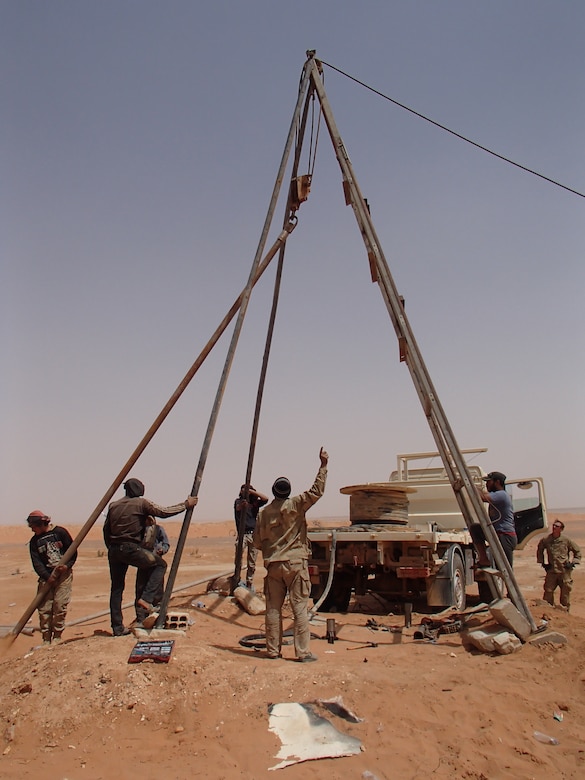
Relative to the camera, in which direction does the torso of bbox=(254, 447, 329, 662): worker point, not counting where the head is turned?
away from the camera

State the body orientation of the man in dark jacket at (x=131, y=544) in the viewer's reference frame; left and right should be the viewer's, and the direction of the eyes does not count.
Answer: facing away from the viewer and to the right of the viewer

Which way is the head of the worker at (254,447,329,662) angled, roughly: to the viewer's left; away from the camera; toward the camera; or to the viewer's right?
away from the camera

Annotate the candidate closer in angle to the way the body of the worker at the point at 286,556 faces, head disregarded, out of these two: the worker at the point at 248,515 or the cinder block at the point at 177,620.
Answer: the worker

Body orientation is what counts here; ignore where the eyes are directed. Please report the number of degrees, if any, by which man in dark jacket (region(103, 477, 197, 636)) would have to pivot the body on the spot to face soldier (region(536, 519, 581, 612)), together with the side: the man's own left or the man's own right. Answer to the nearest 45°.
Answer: approximately 45° to the man's own right

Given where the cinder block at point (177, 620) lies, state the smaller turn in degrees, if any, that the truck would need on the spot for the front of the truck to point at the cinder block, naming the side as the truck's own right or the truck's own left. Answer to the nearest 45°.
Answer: approximately 180°

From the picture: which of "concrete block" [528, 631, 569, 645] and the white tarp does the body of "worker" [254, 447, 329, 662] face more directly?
the concrete block

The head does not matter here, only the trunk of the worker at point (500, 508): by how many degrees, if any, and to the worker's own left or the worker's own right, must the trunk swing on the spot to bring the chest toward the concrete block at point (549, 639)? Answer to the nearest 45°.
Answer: approximately 90° to the worker's own left

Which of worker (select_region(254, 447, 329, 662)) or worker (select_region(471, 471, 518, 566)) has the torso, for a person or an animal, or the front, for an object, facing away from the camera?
worker (select_region(254, 447, 329, 662))

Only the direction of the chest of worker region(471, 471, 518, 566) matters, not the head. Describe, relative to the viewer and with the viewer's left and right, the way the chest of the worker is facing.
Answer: facing to the left of the viewer

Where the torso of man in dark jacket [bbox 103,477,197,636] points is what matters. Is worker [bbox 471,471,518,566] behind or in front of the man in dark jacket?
in front

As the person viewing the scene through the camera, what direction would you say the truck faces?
facing away from the viewer and to the right of the viewer

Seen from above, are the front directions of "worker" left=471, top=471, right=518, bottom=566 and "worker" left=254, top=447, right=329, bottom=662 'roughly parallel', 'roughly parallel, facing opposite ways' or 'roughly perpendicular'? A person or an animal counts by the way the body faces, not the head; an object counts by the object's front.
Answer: roughly perpendicular

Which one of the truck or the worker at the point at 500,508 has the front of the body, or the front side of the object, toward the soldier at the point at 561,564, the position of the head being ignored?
the truck
